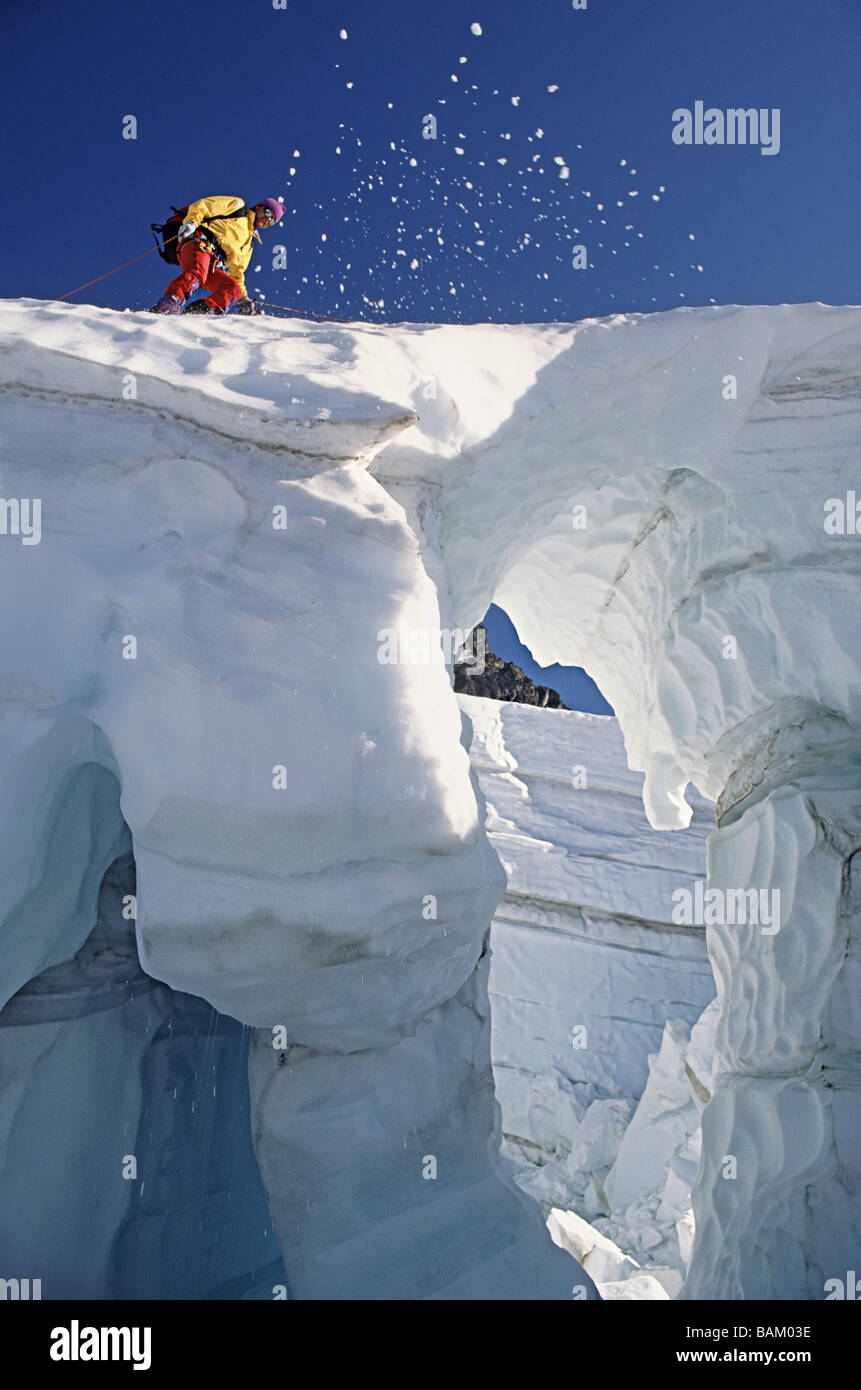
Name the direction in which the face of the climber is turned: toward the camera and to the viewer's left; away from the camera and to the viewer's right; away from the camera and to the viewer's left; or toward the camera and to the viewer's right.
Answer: toward the camera and to the viewer's right

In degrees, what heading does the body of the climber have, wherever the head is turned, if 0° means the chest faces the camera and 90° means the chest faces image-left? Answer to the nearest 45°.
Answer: approximately 315°

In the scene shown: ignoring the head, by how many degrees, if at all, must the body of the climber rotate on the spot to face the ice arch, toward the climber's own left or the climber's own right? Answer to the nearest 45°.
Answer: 0° — they already face it
